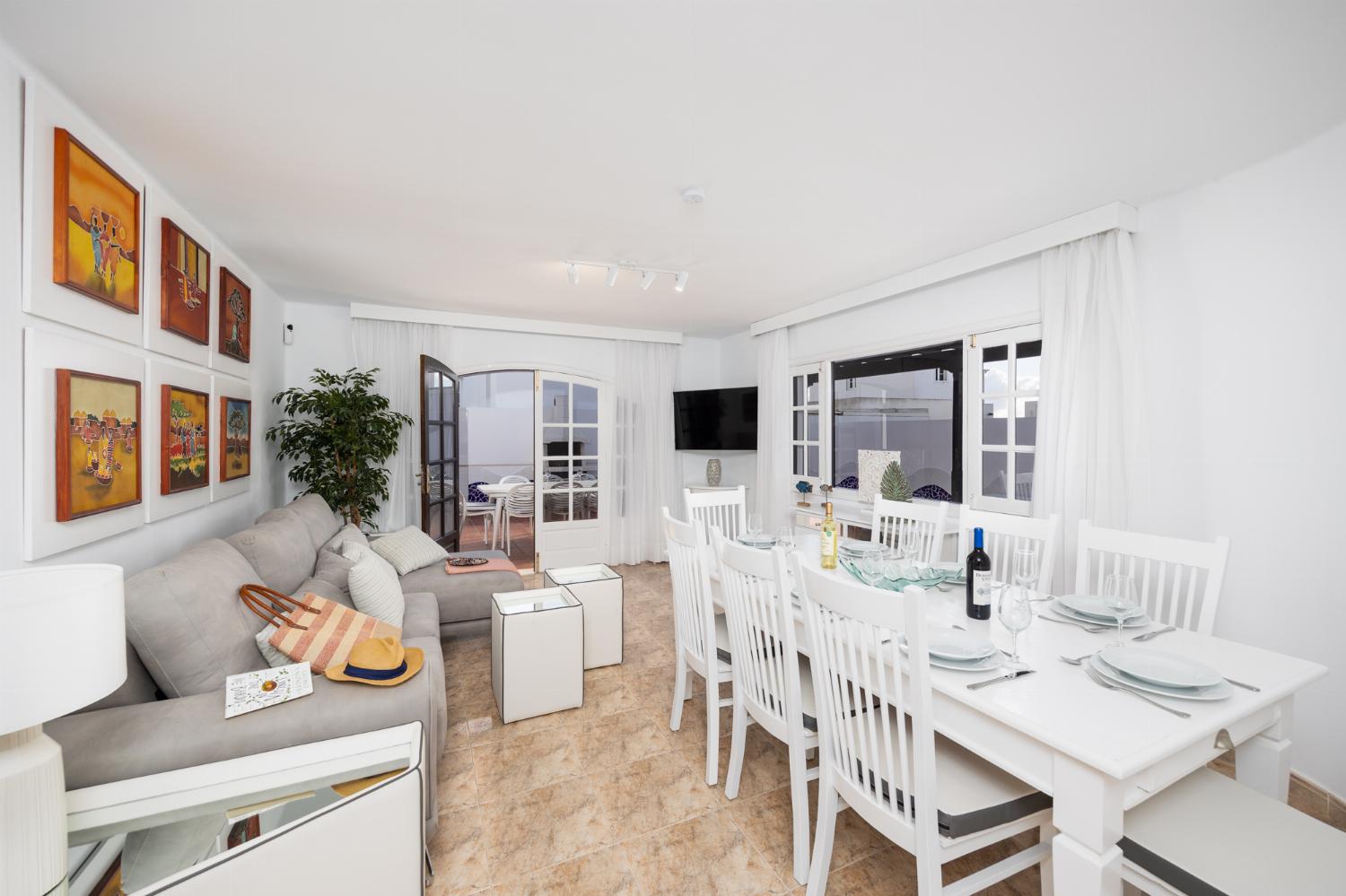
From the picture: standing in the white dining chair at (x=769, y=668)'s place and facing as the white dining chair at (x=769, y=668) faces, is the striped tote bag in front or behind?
behind

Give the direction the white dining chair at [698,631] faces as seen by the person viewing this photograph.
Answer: facing away from the viewer and to the right of the viewer

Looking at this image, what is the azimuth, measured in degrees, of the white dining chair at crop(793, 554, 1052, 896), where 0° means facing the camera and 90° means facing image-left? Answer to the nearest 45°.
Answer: approximately 225°

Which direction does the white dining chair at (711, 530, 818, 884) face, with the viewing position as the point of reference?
facing away from the viewer and to the right of the viewer

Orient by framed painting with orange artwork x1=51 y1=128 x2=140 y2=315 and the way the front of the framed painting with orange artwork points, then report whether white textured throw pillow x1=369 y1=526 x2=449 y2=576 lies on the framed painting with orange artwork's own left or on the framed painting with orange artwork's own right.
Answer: on the framed painting with orange artwork's own left

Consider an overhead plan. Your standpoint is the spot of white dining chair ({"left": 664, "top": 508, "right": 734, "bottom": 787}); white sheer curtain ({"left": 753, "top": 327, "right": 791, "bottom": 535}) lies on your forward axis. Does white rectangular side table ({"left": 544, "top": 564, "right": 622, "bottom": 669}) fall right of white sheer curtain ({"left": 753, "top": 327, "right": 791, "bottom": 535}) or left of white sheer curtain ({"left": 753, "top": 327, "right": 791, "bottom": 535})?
left

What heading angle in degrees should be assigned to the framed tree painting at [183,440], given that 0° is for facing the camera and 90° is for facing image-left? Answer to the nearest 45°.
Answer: approximately 315°

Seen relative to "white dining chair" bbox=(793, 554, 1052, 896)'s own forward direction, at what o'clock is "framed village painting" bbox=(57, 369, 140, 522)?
The framed village painting is roughly at 7 o'clock from the white dining chair.
